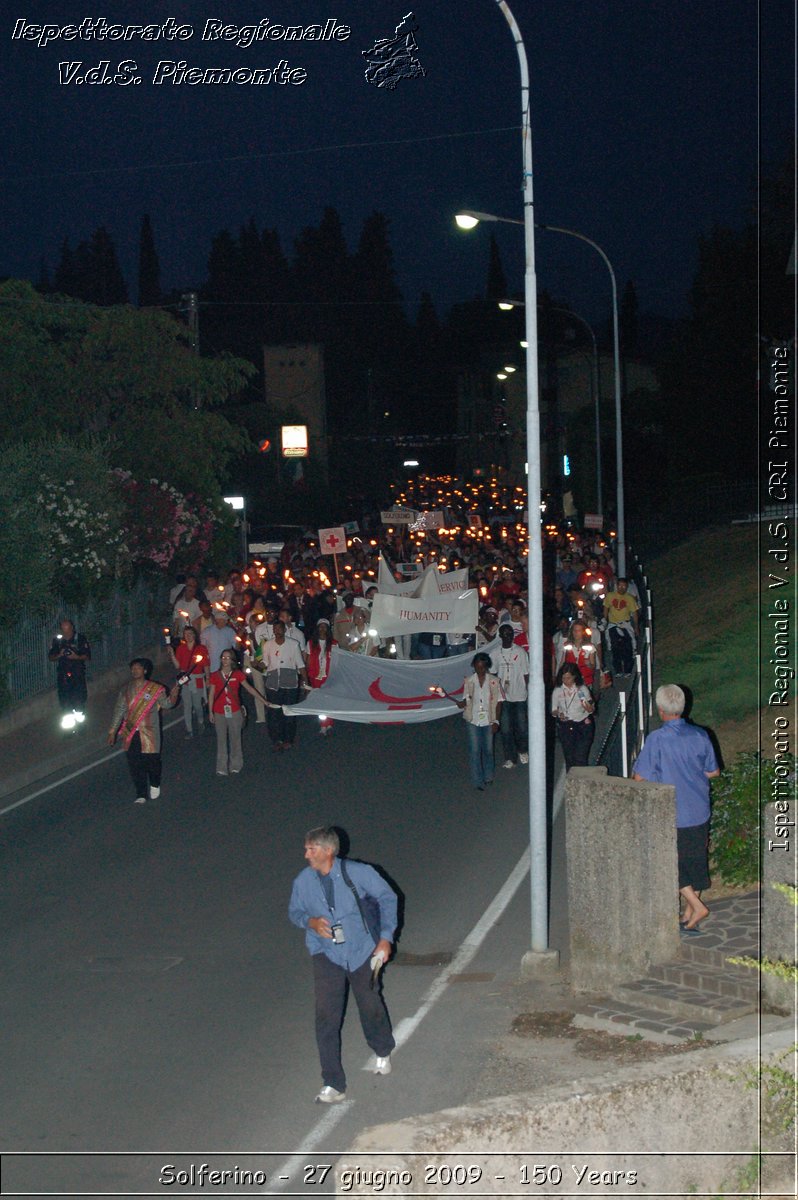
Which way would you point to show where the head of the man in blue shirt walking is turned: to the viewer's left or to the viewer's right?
to the viewer's left

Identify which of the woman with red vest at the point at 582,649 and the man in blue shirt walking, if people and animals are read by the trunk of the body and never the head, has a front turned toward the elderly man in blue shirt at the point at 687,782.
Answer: the woman with red vest

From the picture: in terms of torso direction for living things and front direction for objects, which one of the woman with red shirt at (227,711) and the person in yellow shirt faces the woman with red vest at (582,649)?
the person in yellow shirt

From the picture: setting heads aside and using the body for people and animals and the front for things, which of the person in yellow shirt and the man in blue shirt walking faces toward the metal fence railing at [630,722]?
the person in yellow shirt

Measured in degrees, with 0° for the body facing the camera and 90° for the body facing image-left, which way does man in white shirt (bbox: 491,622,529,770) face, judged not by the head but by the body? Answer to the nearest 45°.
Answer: approximately 0°

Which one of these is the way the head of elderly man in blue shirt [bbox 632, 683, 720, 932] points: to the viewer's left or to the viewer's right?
to the viewer's left

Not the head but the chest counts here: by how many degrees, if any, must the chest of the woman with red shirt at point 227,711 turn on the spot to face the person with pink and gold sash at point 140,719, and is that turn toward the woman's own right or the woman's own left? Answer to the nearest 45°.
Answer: approximately 45° to the woman's own right
